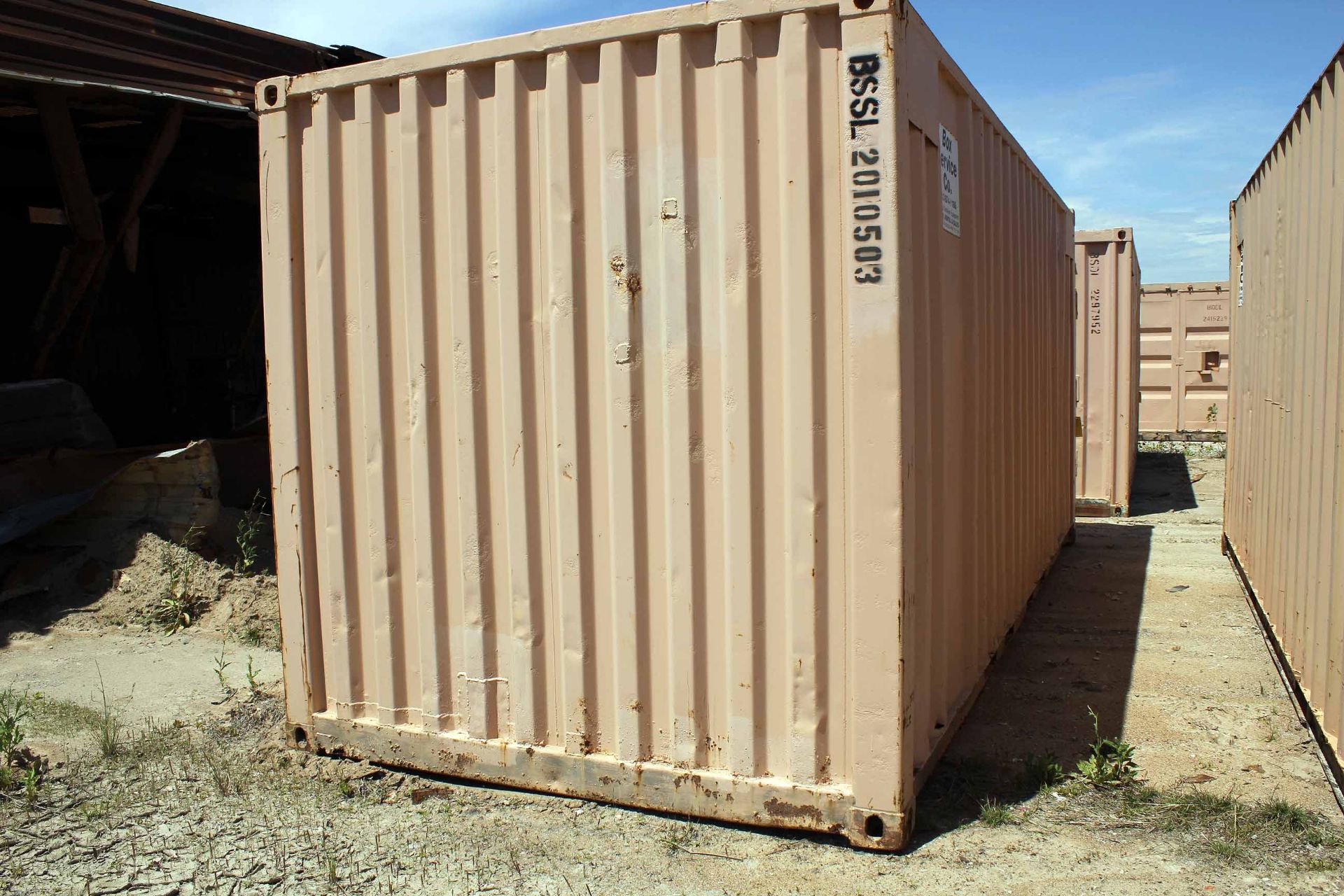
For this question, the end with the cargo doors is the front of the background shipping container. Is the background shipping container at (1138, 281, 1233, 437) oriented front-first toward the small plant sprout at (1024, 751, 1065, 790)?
yes

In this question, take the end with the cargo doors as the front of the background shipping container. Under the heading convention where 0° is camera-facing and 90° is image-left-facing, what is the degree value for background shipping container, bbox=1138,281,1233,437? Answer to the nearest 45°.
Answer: approximately 0°

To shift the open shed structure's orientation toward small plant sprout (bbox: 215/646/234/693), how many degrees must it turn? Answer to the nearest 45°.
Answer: approximately 45° to its right

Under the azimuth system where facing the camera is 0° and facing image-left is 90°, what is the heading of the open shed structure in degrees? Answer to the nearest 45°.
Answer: approximately 315°

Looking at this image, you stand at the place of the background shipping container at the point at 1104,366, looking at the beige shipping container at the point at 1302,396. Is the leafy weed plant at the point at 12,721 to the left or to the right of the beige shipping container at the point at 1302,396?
right

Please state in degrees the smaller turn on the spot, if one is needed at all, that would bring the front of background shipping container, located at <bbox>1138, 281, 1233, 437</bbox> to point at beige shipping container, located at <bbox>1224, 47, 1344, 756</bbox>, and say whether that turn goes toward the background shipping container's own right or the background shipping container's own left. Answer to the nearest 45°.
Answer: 0° — it already faces it

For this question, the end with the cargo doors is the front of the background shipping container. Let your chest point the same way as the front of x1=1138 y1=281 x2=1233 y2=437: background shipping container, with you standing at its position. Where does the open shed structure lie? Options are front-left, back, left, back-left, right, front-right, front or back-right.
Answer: front-right

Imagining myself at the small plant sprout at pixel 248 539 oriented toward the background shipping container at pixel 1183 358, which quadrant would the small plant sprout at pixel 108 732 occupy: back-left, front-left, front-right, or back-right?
back-right
